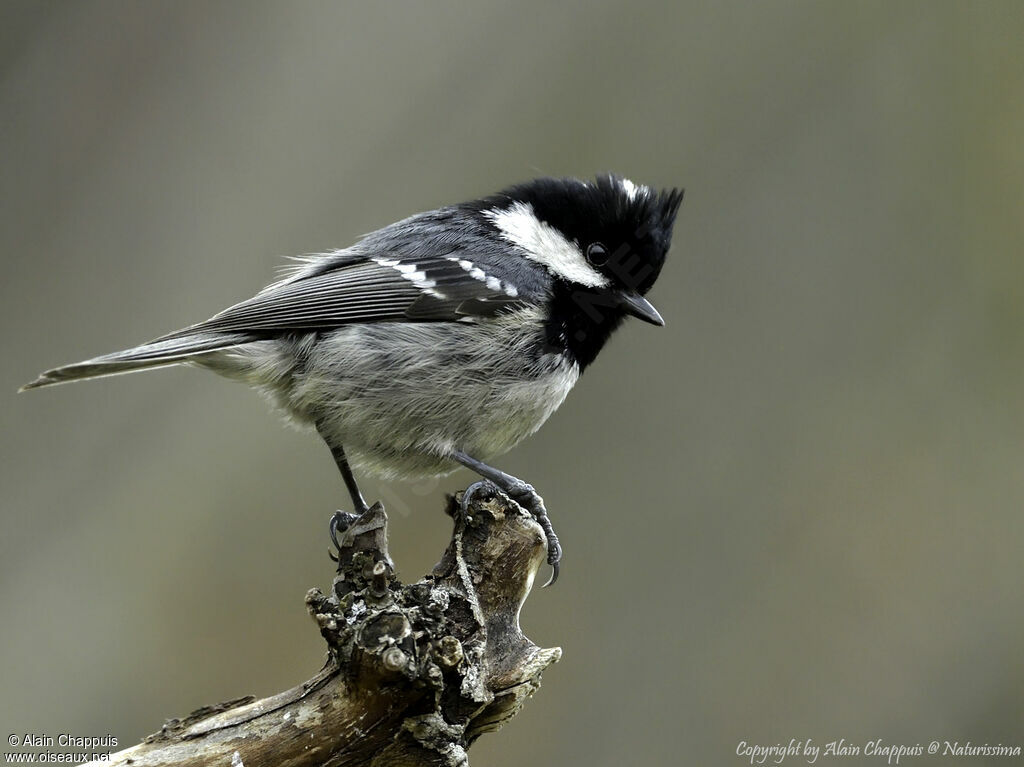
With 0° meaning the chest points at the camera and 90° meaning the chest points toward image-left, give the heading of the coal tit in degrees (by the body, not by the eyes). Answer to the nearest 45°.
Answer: approximately 270°
